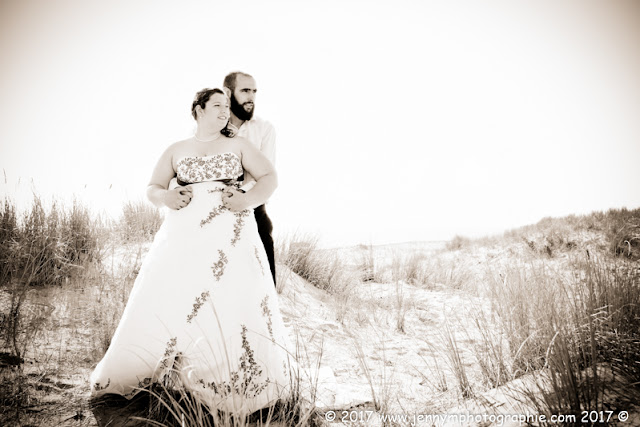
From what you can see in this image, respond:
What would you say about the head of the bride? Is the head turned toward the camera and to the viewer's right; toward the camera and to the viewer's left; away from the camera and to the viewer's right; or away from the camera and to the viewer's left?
toward the camera and to the viewer's right

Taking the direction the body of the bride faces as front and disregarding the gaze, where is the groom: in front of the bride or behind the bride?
behind

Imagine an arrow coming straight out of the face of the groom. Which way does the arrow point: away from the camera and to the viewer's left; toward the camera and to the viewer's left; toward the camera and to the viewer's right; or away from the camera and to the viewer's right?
toward the camera and to the viewer's right

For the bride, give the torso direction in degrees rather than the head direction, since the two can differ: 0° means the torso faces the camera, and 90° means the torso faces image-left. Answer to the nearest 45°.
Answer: approximately 0°
